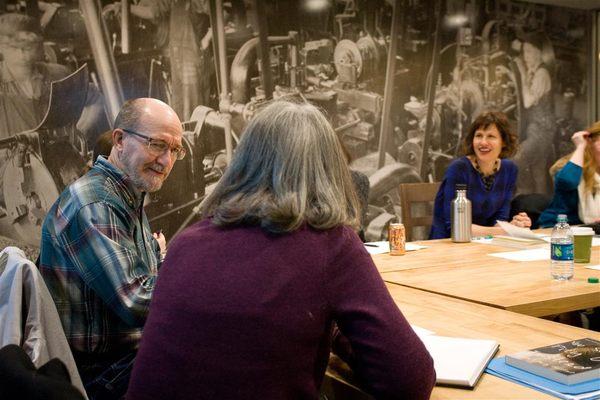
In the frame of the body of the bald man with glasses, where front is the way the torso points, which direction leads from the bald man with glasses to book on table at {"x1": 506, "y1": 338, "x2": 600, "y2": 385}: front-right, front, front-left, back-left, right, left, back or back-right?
front-right

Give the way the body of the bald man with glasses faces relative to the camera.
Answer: to the viewer's right

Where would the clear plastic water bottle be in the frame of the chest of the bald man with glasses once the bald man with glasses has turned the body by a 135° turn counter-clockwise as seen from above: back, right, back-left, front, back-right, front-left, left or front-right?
back-right

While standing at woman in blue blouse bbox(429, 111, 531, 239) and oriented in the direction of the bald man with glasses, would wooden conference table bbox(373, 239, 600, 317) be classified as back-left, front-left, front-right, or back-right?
front-left

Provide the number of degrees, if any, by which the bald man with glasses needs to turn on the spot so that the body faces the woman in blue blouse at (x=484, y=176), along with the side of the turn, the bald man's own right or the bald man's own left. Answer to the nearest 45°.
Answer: approximately 45° to the bald man's own left

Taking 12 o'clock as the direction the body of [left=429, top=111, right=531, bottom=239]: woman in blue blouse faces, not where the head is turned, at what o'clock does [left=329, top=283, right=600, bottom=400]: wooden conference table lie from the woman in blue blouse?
The wooden conference table is roughly at 12 o'clock from the woman in blue blouse.

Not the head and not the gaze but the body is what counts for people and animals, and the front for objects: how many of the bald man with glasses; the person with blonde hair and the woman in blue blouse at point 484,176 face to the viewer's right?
1

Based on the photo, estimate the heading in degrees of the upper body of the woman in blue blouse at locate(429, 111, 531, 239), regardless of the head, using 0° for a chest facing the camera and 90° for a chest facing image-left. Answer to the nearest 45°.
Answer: approximately 0°

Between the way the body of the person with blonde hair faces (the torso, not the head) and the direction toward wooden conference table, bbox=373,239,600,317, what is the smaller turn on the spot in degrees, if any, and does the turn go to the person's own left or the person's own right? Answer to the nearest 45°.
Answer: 0° — they already face it

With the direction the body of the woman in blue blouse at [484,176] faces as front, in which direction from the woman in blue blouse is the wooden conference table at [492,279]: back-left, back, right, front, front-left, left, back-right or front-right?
front

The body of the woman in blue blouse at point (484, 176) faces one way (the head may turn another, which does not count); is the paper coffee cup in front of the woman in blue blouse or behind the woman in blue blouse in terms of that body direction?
in front

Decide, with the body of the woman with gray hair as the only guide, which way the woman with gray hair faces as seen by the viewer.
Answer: away from the camera

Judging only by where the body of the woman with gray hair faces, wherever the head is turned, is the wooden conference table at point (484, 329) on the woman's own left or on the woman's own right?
on the woman's own right

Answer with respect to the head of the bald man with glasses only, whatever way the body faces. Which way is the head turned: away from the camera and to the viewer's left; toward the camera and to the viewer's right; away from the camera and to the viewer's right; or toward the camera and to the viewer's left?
toward the camera and to the viewer's right

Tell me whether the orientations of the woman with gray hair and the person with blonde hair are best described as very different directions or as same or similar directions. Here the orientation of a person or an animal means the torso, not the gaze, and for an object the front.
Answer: very different directions
